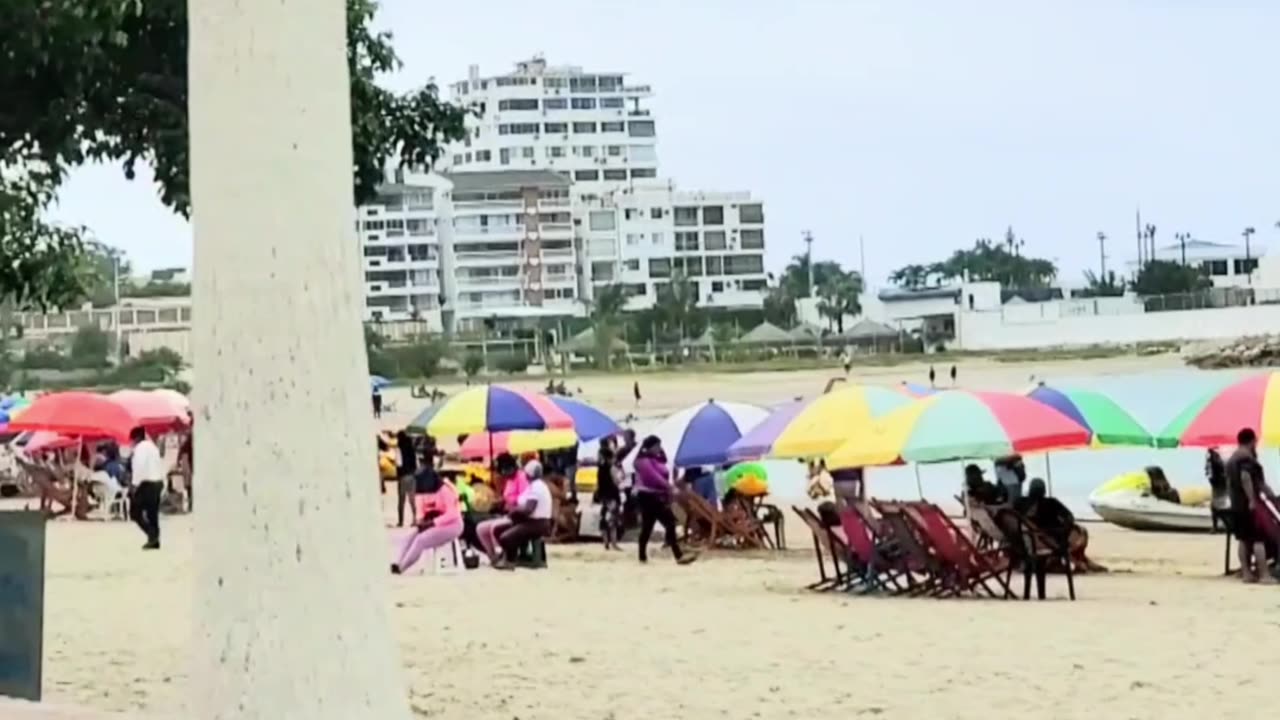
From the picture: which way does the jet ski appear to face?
to the viewer's left

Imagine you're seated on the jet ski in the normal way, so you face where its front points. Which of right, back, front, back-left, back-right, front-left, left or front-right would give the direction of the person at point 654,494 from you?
front-left

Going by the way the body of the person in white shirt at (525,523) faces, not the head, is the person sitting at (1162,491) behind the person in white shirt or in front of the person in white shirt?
behind

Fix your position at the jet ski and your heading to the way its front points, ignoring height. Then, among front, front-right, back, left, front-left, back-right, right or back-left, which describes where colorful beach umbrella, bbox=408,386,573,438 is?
front-left

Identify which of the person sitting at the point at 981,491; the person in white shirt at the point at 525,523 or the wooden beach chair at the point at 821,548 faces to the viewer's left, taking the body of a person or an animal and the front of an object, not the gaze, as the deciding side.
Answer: the person in white shirt

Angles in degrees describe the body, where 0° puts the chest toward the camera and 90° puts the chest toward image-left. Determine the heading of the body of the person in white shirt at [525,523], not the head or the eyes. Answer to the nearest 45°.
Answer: approximately 90°

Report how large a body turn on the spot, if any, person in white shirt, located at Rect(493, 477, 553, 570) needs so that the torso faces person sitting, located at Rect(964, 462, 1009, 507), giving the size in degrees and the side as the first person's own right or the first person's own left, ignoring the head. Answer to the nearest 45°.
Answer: approximately 180°
